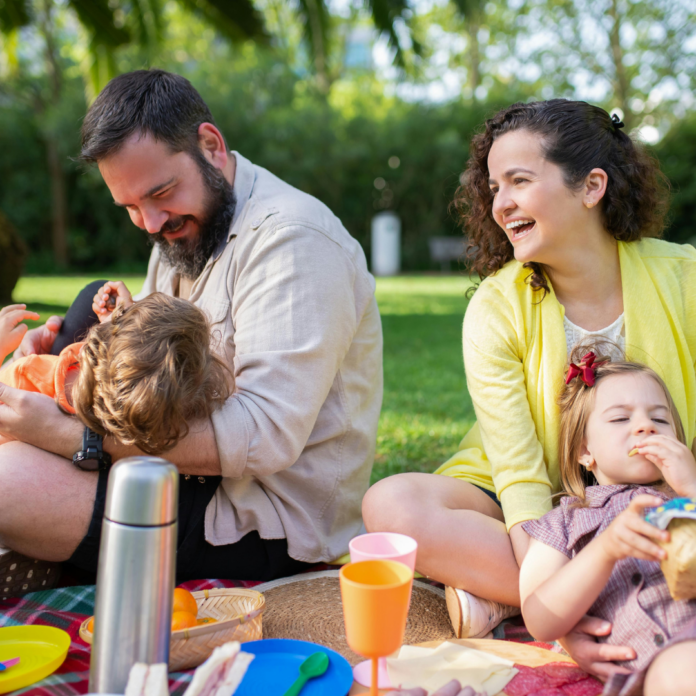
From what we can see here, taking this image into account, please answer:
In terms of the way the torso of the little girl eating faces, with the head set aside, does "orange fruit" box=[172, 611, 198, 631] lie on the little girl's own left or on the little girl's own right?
on the little girl's own right
